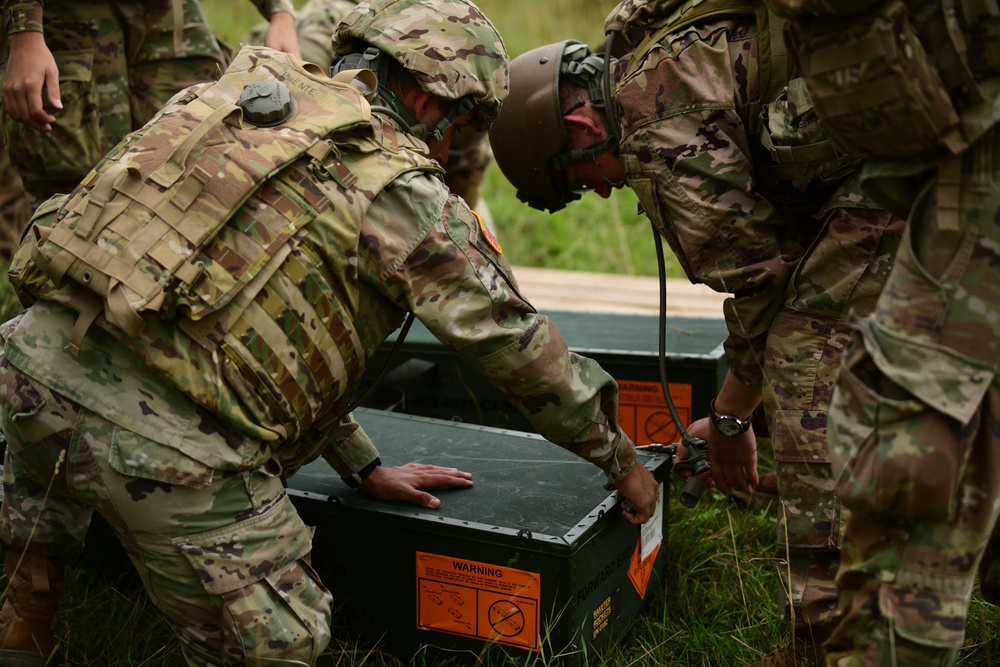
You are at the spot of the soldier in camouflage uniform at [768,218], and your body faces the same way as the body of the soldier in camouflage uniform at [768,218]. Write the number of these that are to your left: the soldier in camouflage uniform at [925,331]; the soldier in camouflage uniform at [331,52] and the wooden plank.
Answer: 1

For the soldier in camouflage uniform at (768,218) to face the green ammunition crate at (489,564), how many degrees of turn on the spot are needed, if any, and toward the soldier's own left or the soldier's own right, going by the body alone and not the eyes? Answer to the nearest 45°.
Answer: approximately 45° to the soldier's own left

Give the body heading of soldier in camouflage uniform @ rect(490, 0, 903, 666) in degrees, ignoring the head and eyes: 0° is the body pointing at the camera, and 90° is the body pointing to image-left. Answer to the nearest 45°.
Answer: approximately 90°

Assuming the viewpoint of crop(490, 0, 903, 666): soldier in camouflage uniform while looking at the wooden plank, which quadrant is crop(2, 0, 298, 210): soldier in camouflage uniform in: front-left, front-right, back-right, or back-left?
front-left

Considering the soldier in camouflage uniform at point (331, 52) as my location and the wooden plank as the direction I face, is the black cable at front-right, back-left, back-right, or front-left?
front-right

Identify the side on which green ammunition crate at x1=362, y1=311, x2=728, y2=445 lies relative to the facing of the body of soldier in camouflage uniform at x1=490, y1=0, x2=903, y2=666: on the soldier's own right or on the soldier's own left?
on the soldier's own right
